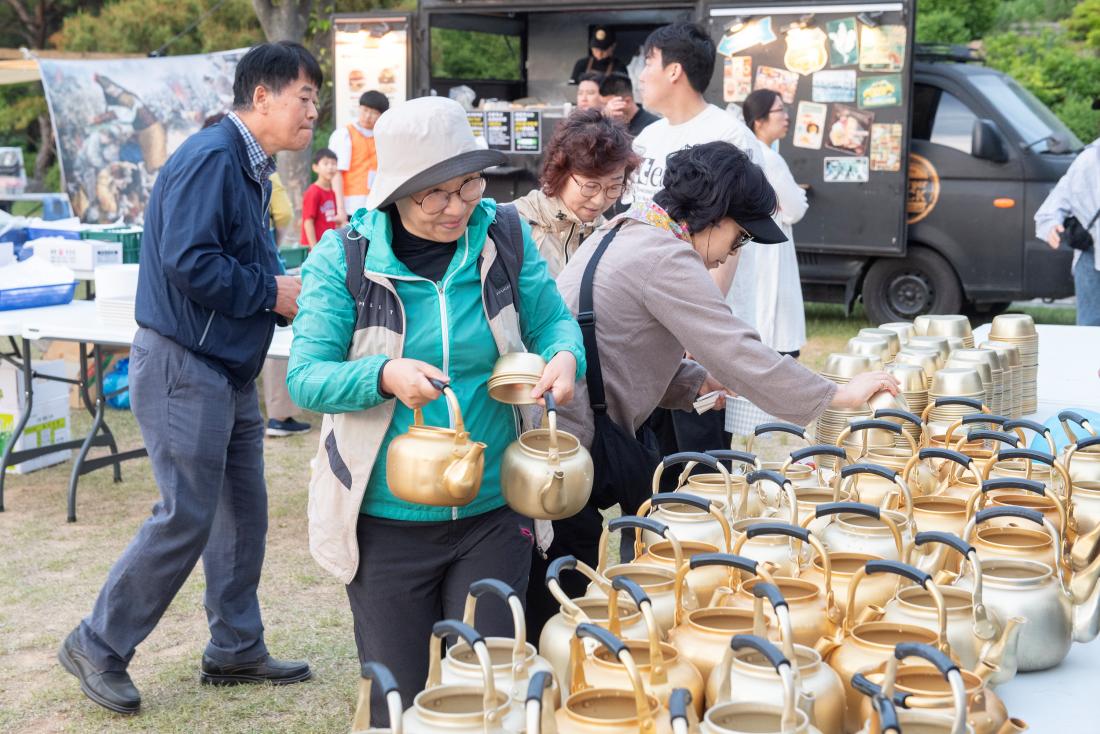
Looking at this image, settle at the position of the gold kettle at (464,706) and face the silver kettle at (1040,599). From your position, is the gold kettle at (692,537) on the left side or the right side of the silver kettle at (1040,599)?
left

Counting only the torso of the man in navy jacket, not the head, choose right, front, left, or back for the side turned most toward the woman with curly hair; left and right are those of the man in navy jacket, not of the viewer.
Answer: front

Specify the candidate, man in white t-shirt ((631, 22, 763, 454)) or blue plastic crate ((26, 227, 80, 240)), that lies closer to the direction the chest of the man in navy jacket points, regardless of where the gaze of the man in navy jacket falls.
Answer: the man in white t-shirt

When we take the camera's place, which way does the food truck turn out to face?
facing to the right of the viewer

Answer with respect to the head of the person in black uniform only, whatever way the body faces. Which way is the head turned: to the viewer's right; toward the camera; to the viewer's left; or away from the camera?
toward the camera

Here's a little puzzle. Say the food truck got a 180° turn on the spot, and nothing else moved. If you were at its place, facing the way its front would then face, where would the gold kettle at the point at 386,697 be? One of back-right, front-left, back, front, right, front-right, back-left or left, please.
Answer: left

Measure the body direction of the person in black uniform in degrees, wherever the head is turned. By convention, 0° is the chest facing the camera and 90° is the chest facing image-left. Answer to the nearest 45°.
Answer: approximately 0°

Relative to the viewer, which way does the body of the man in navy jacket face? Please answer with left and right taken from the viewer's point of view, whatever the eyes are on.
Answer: facing to the right of the viewer

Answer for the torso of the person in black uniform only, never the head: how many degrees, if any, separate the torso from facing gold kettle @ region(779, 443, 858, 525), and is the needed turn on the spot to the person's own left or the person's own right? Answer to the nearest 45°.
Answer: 0° — they already face it

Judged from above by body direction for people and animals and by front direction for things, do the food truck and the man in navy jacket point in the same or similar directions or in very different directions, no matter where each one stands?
same or similar directions

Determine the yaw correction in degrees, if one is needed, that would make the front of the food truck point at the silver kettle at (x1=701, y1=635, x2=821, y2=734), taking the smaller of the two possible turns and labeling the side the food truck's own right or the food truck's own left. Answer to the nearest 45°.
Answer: approximately 90° to the food truck's own right

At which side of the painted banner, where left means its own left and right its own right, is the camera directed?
front

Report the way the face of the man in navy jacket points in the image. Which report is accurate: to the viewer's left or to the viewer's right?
to the viewer's right
